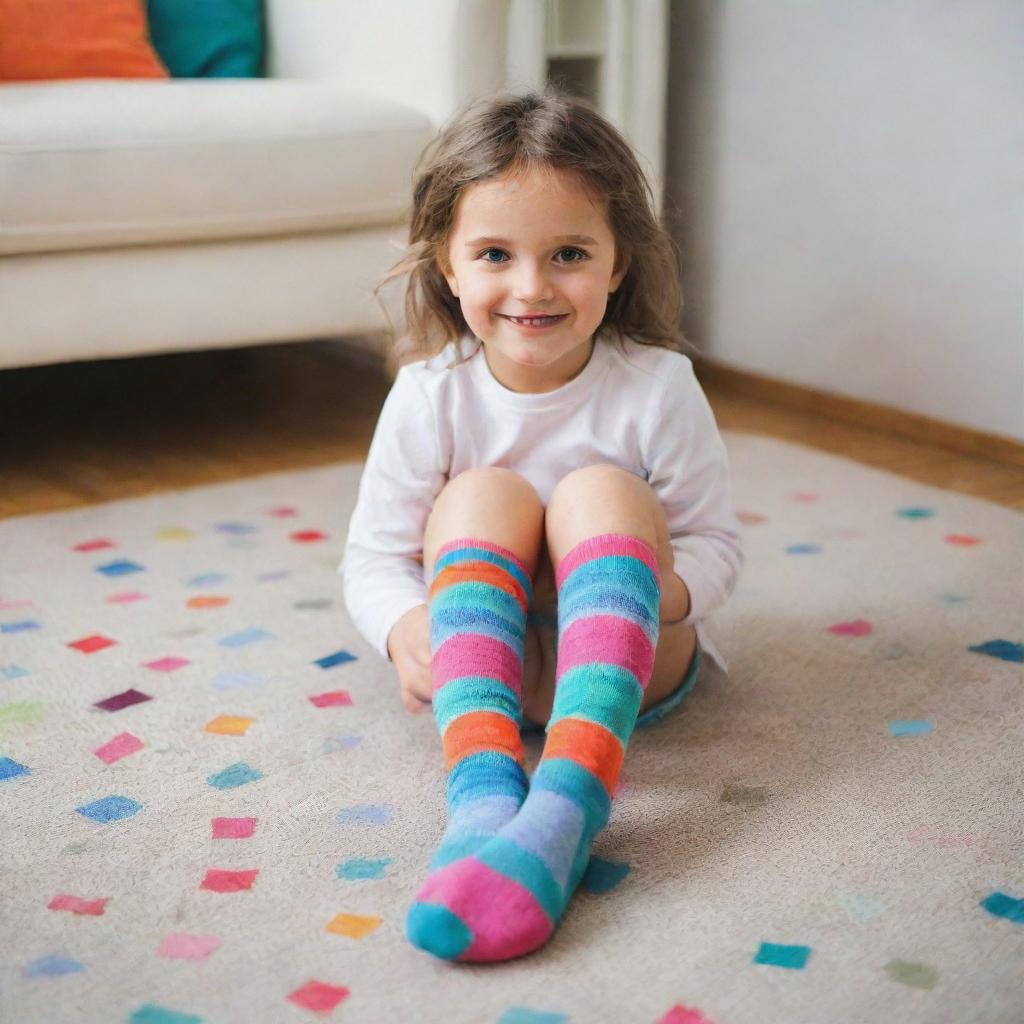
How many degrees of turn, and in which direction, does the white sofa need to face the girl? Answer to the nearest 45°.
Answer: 0° — it already faces them

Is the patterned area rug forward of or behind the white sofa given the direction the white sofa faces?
forward

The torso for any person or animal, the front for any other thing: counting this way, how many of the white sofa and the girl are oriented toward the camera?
2

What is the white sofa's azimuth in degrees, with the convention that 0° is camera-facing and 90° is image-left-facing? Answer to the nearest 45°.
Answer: approximately 0°
